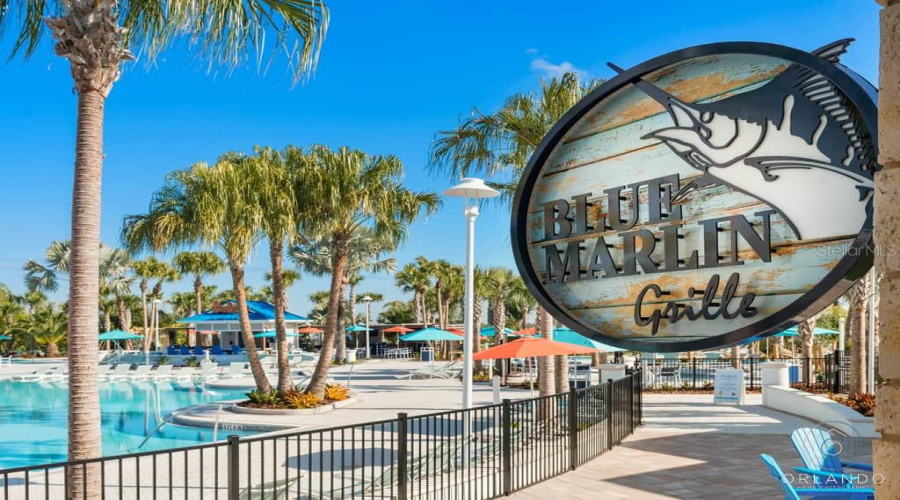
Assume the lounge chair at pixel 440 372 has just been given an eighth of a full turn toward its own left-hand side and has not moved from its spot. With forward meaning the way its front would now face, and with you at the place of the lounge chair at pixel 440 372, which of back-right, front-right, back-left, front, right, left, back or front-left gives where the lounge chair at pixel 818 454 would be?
front-left

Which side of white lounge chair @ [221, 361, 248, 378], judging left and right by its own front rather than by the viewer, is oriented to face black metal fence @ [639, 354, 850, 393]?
left

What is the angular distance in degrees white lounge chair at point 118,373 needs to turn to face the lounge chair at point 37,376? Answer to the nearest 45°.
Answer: approximately 90° to its right

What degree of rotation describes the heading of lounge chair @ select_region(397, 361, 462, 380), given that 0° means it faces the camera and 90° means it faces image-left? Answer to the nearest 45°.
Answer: approximately 90°

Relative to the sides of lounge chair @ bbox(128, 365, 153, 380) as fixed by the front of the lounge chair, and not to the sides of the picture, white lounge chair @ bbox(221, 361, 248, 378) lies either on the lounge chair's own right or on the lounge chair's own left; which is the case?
on the lounge chair's own left

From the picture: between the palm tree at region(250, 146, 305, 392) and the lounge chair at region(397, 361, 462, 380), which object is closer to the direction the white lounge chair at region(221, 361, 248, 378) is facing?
the palm tree

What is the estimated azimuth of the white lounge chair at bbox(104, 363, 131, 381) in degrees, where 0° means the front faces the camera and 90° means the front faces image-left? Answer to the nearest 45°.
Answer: approximately 45°

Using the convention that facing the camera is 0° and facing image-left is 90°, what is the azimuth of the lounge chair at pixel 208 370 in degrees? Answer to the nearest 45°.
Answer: approximately 45°
